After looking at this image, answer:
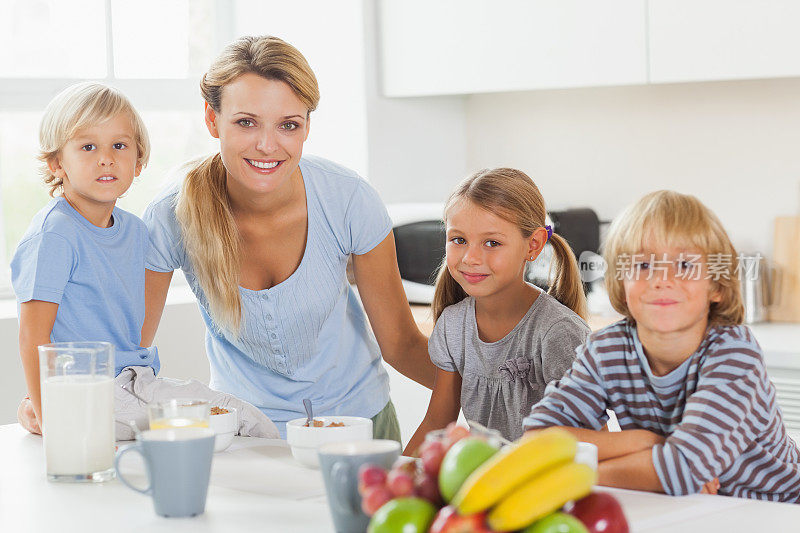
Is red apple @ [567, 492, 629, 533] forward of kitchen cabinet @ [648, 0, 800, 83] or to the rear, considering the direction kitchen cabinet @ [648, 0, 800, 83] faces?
forward

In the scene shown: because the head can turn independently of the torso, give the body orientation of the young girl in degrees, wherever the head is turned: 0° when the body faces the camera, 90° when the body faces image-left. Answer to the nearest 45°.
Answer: approximately 45°

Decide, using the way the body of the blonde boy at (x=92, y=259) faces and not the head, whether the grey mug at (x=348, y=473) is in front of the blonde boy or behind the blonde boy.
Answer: in front

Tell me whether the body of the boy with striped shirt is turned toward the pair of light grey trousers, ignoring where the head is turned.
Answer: no

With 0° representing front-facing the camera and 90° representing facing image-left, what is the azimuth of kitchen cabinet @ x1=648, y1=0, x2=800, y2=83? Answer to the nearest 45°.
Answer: approximately 0°

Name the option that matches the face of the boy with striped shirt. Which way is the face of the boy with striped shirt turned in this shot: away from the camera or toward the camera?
toward the camera

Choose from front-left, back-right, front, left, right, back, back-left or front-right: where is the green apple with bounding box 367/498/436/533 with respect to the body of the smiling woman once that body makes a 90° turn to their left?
right

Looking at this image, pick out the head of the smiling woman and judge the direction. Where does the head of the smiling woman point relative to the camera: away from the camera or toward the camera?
toward the camera

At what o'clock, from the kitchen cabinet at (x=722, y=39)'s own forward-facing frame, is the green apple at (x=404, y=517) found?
The green apple is roughly at 12 o'clock from the kitchen cabinet.

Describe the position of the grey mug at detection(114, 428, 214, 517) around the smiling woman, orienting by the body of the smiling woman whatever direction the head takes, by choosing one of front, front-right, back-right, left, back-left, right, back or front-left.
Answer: front

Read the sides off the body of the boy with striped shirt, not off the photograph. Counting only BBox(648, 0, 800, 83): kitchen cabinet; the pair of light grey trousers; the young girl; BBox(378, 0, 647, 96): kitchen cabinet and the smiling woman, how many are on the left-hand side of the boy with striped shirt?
0

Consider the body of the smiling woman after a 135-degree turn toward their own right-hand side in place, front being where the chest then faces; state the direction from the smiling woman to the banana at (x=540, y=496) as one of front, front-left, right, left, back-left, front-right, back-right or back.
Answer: back-left

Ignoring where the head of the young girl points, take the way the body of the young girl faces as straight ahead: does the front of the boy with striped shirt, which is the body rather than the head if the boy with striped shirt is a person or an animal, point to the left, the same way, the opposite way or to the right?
the same way

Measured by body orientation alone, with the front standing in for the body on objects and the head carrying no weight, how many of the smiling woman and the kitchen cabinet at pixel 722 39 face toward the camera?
2

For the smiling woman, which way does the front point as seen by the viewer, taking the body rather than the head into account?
toward the camera

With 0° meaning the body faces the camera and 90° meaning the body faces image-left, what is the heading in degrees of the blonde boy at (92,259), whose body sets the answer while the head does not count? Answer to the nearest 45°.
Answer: approximately 315°

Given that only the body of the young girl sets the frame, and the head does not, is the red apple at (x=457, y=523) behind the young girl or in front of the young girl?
in front
